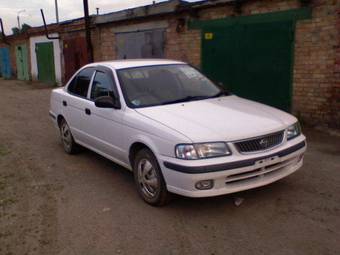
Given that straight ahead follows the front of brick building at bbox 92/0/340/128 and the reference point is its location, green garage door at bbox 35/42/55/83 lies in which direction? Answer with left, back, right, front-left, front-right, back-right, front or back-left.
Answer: right

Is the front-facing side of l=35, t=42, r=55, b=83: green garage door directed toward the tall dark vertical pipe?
no

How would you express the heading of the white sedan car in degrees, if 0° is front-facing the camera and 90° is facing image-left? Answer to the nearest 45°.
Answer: approximately 315°

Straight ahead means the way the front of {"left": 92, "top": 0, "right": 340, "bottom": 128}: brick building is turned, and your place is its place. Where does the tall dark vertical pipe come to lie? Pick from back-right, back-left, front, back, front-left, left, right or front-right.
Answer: right

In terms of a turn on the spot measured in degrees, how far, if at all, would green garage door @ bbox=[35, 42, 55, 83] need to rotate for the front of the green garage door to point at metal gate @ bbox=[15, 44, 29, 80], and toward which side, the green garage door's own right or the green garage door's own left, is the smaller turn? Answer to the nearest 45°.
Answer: approximately 135° to the green garage door's own right

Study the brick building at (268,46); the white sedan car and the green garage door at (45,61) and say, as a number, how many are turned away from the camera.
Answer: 0

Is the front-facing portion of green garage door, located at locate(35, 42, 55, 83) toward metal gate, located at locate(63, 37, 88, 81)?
no

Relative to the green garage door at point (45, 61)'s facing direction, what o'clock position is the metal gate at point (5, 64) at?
The metal gate is roughly at 4 o'clock from the green garage door.

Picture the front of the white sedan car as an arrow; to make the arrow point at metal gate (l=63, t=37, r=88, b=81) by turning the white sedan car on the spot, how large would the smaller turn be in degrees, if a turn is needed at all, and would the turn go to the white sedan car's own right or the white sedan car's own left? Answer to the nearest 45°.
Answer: approximately 135° to the white sedan car's own left

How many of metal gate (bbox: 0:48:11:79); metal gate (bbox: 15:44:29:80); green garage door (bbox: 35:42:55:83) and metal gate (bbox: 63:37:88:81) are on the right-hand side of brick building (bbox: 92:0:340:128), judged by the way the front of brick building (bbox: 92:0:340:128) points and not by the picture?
4

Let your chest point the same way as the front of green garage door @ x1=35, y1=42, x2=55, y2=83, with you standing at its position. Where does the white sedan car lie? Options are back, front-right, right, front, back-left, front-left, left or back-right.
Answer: front-left

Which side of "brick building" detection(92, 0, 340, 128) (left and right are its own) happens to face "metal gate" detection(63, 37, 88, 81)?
right

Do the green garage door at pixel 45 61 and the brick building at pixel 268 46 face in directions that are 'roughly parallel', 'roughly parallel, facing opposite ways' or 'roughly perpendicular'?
roughly parallel

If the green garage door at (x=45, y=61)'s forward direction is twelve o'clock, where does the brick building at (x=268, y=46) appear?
The brick building is roughly at 10 o'clock from the green garage door.

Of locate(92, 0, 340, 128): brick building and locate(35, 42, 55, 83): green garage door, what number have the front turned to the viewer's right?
0

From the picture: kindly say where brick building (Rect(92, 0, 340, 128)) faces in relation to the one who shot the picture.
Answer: facing the viewer and to the left of the viewer

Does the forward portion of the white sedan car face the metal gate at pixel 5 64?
no
